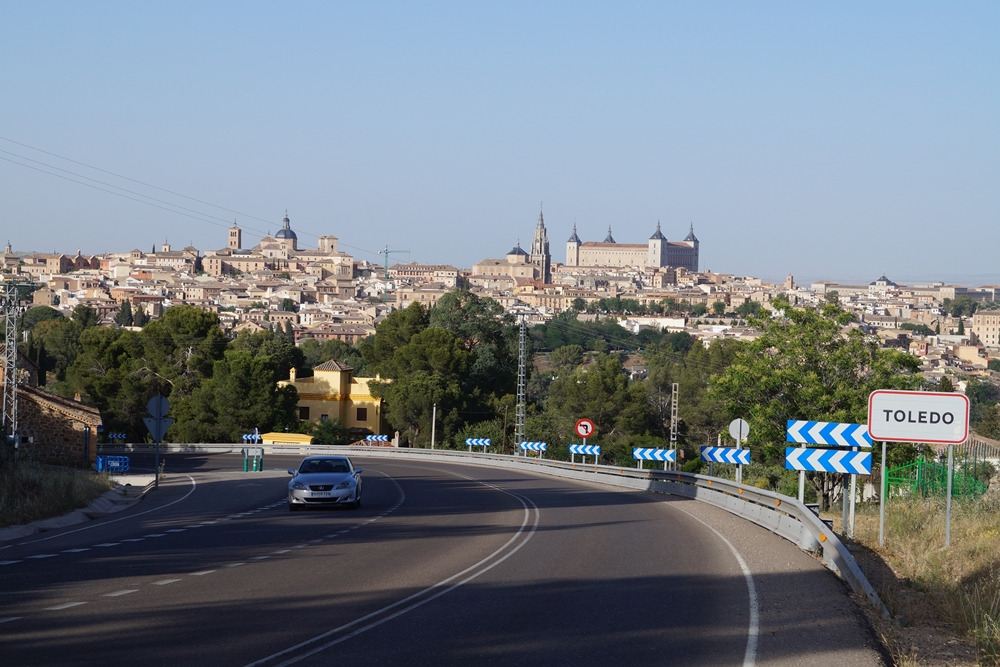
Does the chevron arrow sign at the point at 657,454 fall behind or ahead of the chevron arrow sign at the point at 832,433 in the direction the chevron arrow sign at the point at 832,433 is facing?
behind

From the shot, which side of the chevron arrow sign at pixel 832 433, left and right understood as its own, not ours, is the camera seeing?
front

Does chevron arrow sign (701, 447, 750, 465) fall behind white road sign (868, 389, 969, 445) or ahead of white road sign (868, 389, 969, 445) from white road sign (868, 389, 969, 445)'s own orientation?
behind

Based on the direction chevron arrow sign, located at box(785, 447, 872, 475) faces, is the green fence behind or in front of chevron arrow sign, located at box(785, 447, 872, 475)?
behind

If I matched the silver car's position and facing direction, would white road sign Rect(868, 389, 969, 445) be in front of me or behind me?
in front

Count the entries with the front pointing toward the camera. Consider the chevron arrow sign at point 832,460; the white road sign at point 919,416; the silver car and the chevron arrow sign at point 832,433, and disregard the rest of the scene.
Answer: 4

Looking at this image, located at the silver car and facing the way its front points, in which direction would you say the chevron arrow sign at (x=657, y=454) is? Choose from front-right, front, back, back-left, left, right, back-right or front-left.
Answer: back-left

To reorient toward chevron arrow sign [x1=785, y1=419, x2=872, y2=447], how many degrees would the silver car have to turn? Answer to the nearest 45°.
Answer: approximately 45° to its left

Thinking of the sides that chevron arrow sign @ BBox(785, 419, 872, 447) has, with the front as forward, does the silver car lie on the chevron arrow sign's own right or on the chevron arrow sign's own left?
on the chevron arrow sign's own right

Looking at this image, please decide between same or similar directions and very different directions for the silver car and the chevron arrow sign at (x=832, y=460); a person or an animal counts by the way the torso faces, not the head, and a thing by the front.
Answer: same or similar directions

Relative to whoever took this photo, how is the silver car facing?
facing the viewer

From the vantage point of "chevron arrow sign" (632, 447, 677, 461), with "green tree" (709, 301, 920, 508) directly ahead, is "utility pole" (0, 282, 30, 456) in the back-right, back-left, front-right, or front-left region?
back-right

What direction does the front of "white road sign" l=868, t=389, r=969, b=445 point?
toward the camera

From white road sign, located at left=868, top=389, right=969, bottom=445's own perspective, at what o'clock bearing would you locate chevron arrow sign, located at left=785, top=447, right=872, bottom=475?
The chevron arrow sign is roughly at 5 o'clock from the white road sign.

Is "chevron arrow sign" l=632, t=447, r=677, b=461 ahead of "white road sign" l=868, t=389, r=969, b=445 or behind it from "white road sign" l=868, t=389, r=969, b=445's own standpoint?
behind
